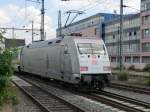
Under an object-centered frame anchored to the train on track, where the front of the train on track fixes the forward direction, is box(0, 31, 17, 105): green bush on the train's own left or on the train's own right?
on the train's own right

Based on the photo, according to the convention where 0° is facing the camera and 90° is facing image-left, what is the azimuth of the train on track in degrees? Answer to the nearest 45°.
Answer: approximately 315°
